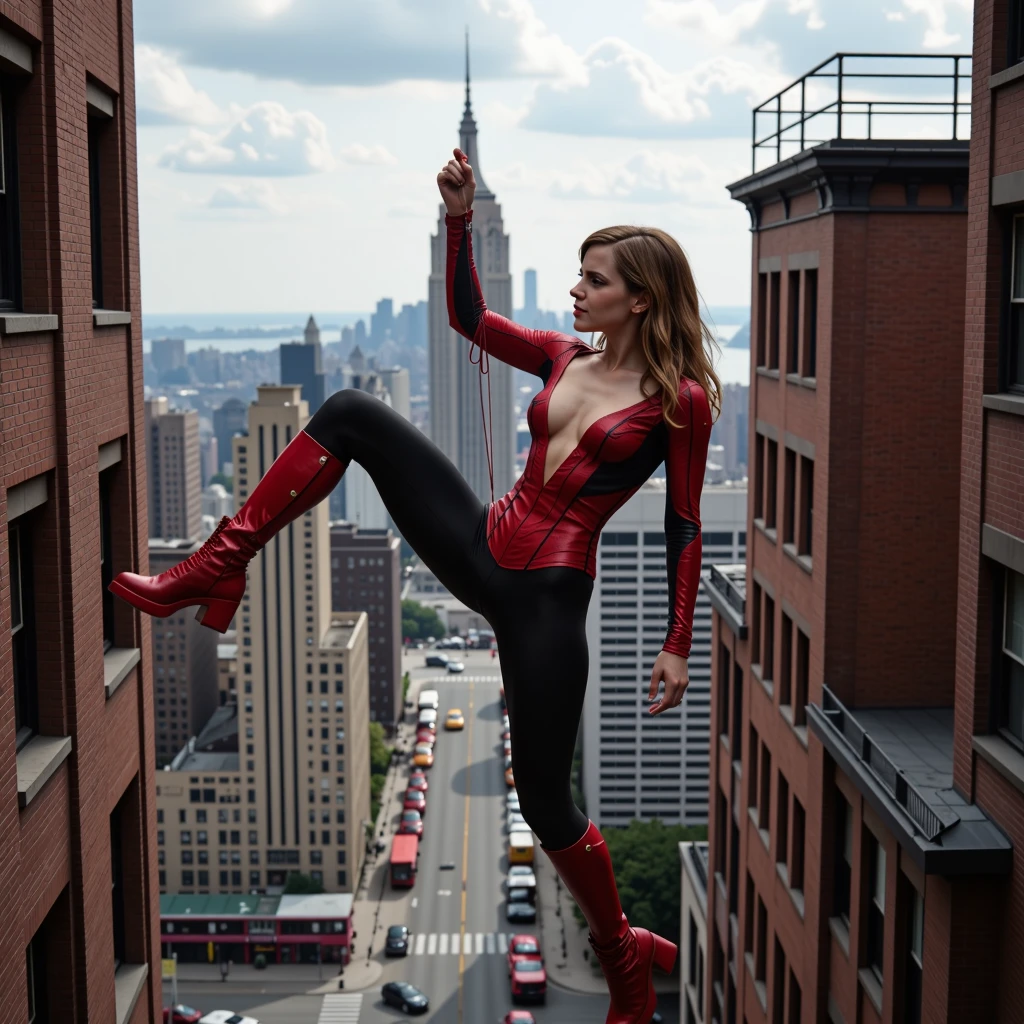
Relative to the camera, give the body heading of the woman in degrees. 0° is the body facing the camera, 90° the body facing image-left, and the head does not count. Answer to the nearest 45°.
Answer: approximately 45°

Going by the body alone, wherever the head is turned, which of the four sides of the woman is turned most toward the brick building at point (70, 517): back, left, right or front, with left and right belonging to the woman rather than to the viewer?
right

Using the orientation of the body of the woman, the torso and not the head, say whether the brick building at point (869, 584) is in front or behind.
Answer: behind

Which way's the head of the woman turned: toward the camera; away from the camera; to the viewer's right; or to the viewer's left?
to the viewer's left
